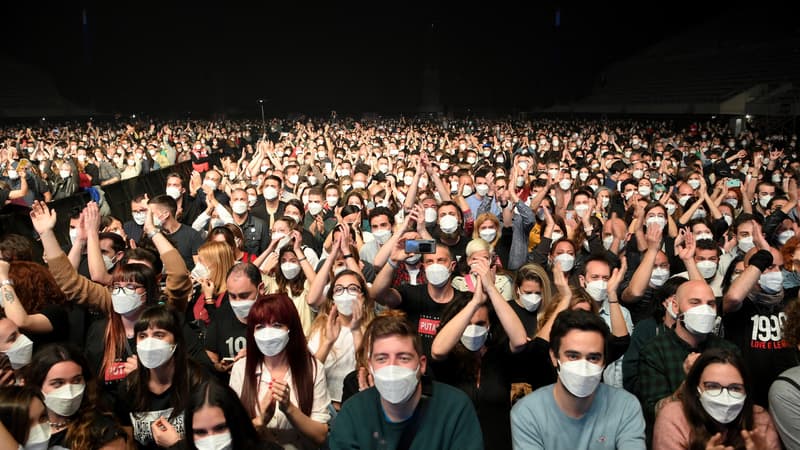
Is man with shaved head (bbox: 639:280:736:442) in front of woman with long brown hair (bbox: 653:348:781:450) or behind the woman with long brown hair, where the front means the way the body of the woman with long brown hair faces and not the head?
behind

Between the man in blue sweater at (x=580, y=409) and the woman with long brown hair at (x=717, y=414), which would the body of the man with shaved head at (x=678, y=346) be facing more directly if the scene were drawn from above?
the woman with long brown hair

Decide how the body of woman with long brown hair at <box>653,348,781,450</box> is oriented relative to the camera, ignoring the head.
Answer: toward the camera

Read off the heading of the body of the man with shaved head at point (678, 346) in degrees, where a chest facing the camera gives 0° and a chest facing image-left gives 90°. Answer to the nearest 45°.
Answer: approximately 315°

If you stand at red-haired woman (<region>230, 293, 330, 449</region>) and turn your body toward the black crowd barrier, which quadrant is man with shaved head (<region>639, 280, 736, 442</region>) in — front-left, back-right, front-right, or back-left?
back-right

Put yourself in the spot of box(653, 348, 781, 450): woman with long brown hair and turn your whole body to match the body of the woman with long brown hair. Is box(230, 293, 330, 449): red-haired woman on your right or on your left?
on your right

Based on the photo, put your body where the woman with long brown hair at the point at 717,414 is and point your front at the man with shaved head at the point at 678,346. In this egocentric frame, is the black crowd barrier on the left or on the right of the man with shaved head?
left

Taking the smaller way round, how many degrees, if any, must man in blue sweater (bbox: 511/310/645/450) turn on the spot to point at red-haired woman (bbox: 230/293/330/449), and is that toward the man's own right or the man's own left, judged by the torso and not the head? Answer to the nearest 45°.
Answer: approximately 90° to the man's own right

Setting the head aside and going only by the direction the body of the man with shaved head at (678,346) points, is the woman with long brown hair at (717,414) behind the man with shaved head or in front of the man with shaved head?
in front

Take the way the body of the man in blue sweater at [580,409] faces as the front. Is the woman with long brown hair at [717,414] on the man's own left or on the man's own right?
on the man's own left

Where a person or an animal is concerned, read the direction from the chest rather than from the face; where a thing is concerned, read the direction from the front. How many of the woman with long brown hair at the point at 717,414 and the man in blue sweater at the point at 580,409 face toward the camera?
2

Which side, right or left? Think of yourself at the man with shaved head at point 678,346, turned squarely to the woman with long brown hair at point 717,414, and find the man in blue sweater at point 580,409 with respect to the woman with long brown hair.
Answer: right

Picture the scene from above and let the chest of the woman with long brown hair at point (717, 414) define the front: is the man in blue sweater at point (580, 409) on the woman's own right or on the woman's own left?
on the woman's own right

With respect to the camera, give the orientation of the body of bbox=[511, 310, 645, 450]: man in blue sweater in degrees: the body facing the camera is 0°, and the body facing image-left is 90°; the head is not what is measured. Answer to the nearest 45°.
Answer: approximately 0°

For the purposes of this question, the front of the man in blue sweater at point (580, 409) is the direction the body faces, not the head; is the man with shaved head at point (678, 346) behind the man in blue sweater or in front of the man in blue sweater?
behind

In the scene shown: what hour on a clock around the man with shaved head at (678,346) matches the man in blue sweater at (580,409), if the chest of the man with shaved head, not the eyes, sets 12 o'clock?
The man in blue sweater is roughly at 2 o'clock from the man with shaved head.
